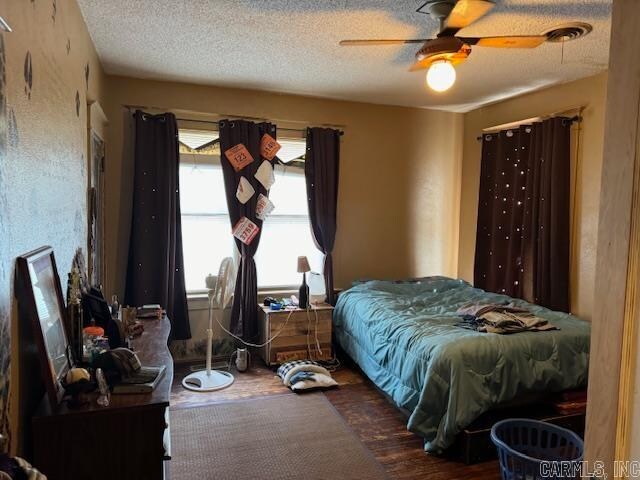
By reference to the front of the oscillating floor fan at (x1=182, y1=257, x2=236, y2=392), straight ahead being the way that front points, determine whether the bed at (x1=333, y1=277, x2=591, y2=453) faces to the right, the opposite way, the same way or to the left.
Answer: to the right

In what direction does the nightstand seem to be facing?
toward the camera

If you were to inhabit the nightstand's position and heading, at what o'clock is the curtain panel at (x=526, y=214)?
The curtain panel is roughly at 9 o'clock from the nightstand.

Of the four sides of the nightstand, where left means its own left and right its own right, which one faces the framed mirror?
front

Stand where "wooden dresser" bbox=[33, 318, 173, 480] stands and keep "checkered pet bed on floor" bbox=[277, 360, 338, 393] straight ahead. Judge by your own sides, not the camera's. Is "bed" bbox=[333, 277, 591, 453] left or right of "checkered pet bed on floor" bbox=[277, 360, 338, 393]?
right

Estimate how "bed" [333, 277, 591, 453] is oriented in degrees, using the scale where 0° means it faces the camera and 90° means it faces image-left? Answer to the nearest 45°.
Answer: approximately 315°
